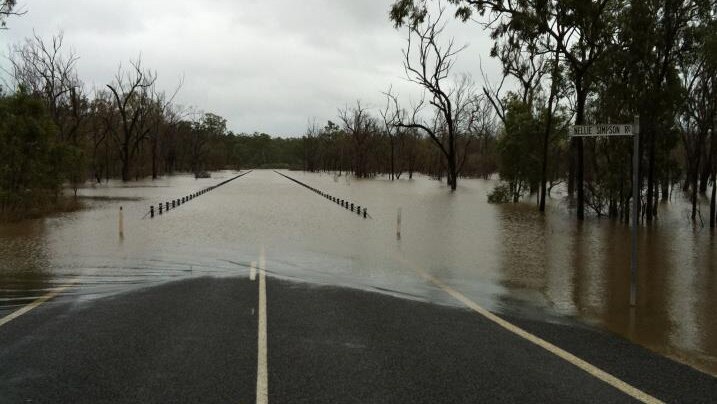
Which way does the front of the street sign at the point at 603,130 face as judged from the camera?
facing the viewer

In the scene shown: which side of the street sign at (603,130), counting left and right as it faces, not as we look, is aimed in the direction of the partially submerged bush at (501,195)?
back
